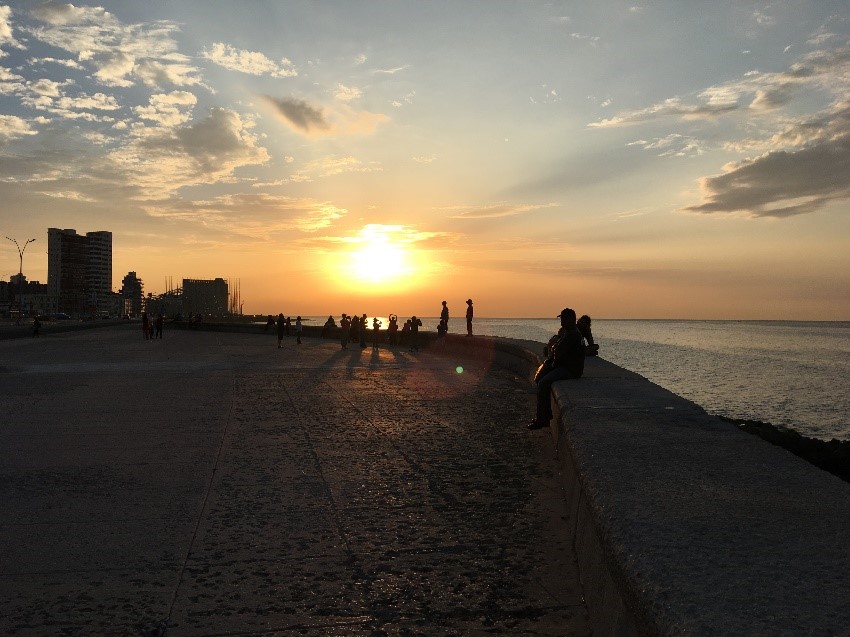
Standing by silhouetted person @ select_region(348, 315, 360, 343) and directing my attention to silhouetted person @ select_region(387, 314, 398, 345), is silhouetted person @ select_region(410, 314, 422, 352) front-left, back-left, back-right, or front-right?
front-right

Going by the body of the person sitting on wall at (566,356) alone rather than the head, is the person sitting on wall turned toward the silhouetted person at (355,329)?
no

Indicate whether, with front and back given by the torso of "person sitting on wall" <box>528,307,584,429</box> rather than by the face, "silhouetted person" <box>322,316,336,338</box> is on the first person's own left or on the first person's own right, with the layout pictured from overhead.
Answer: on the first person's own right

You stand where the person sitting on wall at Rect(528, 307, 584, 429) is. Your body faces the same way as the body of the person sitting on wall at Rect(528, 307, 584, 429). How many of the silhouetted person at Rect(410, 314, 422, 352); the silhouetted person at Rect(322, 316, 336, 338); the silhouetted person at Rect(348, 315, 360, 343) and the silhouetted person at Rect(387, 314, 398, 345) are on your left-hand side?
0

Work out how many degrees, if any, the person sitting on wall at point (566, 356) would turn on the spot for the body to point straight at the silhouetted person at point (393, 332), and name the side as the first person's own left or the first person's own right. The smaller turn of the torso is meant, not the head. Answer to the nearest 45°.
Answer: approximately 90° to the first person's own right

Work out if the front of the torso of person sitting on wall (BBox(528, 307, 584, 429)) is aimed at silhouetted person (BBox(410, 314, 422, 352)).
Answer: no

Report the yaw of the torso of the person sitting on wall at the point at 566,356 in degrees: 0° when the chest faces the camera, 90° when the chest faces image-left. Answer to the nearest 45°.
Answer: approximately 90°
